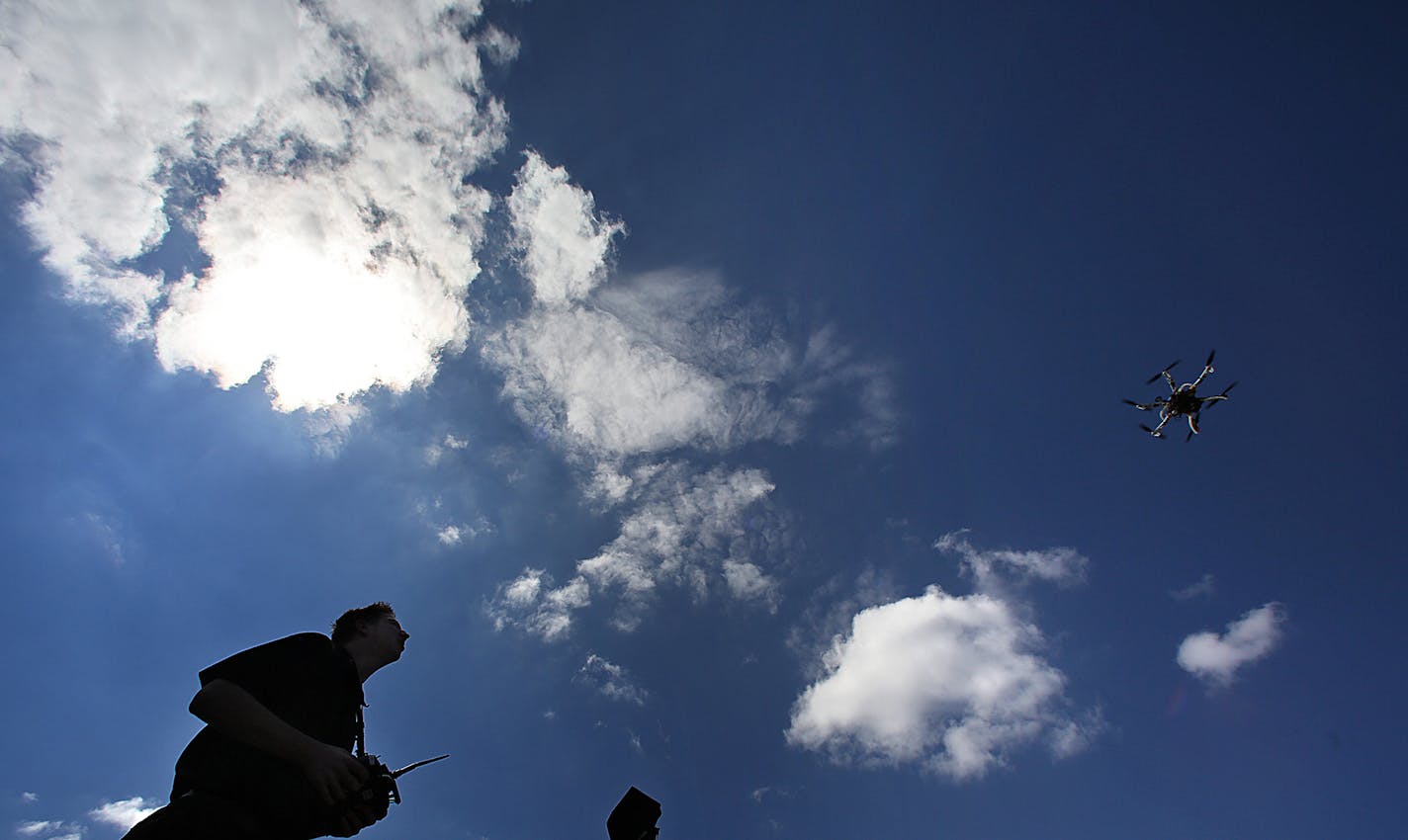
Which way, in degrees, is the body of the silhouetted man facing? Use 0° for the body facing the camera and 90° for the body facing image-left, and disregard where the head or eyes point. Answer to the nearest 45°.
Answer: approximately 270°

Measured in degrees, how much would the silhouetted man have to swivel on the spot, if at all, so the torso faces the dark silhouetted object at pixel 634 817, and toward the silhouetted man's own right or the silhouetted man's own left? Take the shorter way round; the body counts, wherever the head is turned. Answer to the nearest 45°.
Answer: approximately 45° to the silhouetted man's own left

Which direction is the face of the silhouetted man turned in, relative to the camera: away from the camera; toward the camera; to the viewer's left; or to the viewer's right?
to the viewer's right
